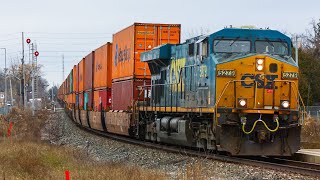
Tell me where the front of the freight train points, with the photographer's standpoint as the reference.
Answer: facing the viewer and to the right of the viewer
